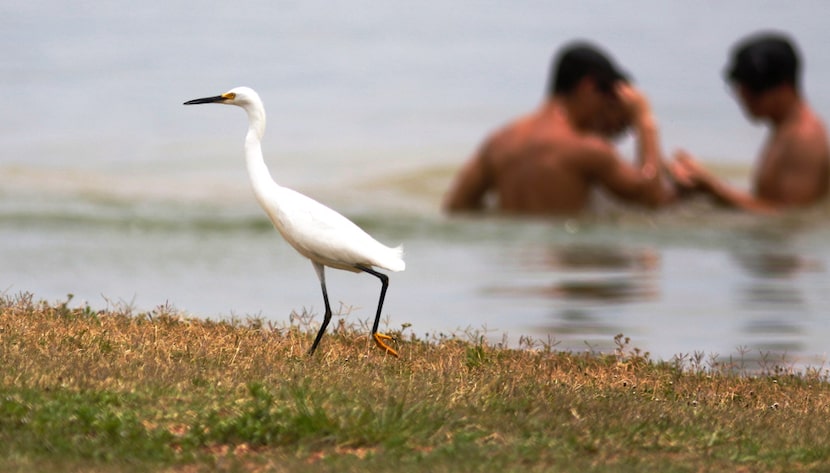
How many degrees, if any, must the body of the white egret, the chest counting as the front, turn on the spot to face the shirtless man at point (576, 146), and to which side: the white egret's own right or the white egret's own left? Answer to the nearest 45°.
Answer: approximately 90° to the white egret's own right

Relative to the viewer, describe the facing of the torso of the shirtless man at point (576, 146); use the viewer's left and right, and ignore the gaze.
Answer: facing away from the viewer and to the right of the viewer

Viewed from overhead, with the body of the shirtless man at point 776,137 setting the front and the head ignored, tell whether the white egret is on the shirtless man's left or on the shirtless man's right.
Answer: on the shirtless man's left

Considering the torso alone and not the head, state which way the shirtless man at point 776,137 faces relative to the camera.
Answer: to the viewer's left

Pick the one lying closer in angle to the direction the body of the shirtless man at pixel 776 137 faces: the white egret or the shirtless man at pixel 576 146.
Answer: the shirtless man

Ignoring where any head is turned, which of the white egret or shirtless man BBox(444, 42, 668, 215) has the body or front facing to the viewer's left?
the white egret

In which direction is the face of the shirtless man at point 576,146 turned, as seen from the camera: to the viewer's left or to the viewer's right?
to the viewer's right

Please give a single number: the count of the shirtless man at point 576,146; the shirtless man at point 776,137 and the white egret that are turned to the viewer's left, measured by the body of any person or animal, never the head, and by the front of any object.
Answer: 2

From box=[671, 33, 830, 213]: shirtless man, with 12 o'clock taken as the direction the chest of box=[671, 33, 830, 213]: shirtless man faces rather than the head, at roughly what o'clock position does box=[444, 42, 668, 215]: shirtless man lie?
box=[444, 42, 668, 215]: shirtless man is roughly at 11 o'clock from box=[671, 33, 830, 213]: shirtless man.

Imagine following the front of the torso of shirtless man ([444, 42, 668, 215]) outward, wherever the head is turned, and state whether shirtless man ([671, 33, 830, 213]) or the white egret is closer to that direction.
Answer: the shirtless man

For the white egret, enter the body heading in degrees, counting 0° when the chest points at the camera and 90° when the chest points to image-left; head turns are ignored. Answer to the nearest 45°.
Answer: approximately 90°

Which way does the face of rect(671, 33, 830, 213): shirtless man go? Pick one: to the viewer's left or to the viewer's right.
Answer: to the viewer's left

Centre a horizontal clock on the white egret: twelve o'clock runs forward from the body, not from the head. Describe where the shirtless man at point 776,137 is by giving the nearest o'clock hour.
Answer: The shirtless man is roughly at 4 o'clock from the white egret.
